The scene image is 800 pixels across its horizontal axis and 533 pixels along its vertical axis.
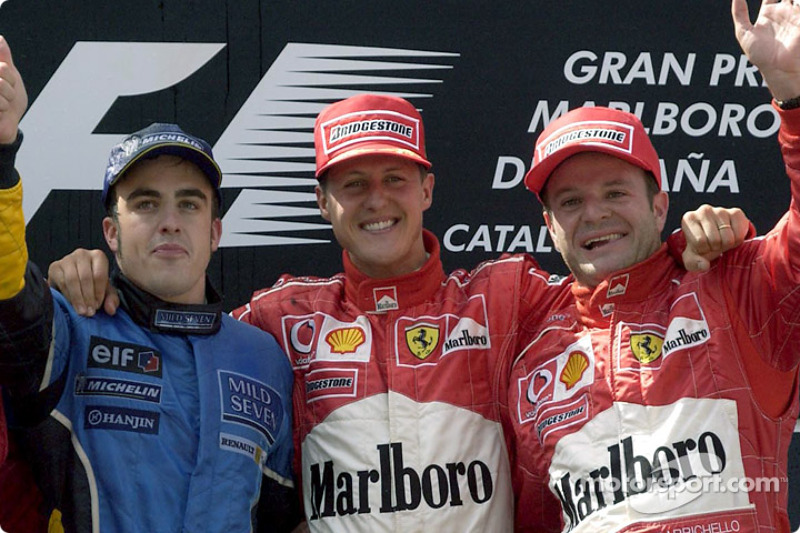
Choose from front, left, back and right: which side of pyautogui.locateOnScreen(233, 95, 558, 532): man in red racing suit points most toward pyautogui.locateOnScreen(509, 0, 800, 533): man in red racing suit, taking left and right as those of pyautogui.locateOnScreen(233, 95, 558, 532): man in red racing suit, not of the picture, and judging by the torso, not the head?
left

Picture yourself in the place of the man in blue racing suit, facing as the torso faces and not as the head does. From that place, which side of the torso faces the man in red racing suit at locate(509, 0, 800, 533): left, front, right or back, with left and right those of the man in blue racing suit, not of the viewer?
left

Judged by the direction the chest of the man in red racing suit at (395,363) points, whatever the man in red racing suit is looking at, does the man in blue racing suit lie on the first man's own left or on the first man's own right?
on the first man's own right

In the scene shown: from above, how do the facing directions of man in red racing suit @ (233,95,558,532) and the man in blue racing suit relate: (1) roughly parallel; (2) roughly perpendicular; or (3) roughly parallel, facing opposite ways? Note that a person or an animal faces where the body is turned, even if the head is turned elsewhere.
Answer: roughly parallel

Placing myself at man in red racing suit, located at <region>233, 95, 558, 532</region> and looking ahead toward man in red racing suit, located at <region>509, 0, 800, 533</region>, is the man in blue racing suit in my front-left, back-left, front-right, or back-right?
back-right

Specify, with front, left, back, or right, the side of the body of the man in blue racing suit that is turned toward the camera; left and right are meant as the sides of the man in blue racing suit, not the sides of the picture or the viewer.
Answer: front

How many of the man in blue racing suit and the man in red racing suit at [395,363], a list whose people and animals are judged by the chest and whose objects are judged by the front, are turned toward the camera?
2

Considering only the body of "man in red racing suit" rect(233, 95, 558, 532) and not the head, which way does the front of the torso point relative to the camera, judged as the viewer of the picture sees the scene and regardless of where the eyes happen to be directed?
toward the camera
